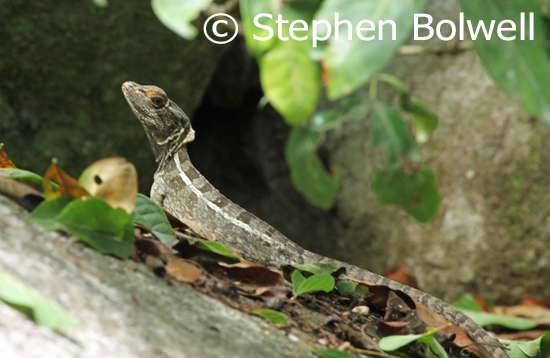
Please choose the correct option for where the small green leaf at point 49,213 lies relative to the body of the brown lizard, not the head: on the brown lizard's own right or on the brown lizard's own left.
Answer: on the brown lizard's own left

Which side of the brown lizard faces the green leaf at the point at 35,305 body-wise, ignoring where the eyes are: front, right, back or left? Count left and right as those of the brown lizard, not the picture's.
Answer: left

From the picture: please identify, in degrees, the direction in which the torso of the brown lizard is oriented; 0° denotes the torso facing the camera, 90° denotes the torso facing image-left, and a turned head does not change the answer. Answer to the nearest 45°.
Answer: approximately 90°
